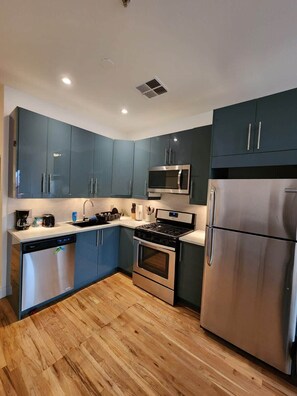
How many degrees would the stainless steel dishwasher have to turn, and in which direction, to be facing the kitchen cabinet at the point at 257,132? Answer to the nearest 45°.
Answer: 0° — it already faces it

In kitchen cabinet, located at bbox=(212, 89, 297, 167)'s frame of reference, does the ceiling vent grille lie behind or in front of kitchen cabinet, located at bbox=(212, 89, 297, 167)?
in front

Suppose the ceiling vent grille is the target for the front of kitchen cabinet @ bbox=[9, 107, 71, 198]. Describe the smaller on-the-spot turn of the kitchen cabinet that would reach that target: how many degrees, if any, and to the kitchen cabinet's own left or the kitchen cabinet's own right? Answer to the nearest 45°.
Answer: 0° — it already faces it

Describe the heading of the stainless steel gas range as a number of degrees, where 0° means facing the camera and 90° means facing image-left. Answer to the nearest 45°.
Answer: approximately 45°

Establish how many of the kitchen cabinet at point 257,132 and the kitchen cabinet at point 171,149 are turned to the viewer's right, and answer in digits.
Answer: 0

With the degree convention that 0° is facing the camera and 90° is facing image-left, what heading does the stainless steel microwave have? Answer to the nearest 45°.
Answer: approximately 45°

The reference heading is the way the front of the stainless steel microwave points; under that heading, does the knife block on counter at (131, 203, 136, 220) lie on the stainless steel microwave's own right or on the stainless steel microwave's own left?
on the stainless steel microwave's own right

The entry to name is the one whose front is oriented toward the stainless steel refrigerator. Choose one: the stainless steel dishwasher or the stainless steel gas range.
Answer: the stainless steel dishwasher

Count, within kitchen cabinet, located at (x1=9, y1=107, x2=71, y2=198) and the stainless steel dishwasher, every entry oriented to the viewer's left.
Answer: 0
